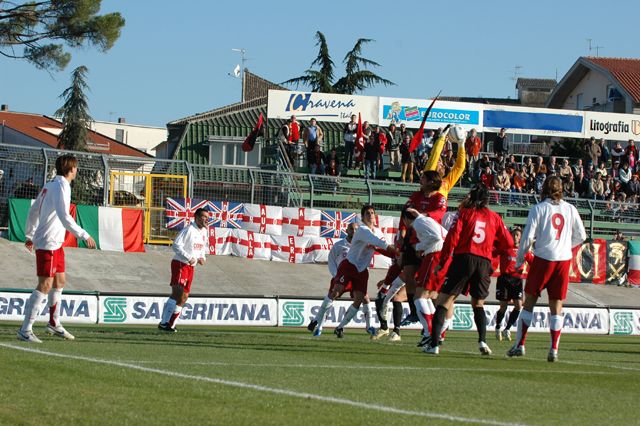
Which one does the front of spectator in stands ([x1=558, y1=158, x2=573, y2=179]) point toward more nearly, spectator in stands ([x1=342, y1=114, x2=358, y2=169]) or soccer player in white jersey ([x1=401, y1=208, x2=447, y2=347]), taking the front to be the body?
the soccer player in white jersey

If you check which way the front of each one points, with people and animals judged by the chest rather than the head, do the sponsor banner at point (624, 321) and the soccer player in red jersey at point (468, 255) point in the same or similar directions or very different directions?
very different directions

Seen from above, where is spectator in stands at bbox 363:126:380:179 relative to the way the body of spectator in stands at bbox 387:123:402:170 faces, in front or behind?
in front

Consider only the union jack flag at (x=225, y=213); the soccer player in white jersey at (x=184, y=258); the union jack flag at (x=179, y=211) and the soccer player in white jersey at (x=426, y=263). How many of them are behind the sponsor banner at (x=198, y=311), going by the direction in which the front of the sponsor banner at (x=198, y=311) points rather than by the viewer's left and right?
2

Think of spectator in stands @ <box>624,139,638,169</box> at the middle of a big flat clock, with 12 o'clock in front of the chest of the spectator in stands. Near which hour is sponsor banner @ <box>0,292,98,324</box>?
The sponsor banner is roughly at 1 o'clock from the spectator in stands.

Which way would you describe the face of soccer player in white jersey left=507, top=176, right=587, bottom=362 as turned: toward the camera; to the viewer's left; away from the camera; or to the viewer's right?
away from the camera

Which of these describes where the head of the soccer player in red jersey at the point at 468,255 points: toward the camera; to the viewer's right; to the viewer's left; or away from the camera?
away from the camera

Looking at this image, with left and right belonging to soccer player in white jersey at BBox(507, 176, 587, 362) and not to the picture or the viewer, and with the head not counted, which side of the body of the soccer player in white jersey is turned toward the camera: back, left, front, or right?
back

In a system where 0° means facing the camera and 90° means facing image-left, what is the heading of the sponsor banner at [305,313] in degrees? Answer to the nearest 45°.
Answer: approximately 0°

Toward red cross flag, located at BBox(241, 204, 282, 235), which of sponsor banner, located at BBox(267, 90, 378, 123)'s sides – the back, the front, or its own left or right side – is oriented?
front
